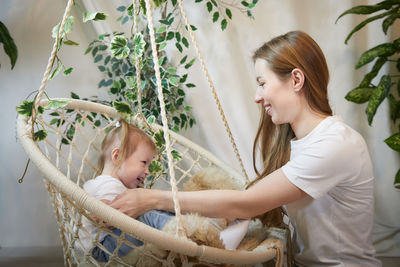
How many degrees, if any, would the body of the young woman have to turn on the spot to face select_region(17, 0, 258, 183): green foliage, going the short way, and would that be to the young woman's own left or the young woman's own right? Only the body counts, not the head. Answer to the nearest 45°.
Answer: approximately 45° to the young woman's own right

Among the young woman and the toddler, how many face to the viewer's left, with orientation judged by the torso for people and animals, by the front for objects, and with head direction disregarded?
1

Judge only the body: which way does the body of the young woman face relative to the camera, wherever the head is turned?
to the viewer's left

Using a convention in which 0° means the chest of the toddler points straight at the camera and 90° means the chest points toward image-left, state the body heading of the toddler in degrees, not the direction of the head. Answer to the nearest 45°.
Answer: approximately 270°

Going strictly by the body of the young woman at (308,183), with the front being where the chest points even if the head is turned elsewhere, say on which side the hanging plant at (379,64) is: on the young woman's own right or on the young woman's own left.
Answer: on the young woman's own right

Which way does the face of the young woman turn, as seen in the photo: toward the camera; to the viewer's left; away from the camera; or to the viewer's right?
to the viewer's left

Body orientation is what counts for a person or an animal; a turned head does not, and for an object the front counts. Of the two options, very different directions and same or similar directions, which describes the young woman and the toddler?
very different directions

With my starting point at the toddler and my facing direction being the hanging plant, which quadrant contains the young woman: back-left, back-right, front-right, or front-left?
front-right

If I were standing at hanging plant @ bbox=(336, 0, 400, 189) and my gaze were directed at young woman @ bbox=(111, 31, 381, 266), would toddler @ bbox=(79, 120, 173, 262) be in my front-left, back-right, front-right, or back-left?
front-right

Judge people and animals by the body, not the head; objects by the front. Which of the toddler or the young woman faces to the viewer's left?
the young woman
